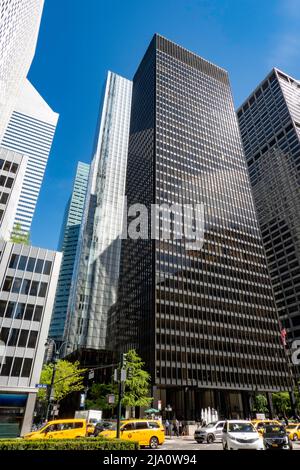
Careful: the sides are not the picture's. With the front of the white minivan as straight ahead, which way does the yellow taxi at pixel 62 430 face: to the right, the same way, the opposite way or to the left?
to the right

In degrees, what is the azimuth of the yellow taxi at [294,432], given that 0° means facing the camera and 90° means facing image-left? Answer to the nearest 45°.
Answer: approximately 45°

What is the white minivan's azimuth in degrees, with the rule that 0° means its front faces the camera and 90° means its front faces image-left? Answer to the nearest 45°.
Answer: approximately 315°

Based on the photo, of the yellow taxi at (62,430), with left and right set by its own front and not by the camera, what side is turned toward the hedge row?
left

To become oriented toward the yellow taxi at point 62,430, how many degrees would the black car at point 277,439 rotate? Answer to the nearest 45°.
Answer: approximately 90° to its right

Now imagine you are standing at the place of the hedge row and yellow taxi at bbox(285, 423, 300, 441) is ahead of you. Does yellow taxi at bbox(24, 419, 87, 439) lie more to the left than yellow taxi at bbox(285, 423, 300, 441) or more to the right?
left

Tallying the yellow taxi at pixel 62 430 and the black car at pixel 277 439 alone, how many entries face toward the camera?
1

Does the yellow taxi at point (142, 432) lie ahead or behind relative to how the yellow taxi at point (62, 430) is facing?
behind

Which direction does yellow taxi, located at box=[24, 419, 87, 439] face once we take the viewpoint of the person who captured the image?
facing to the left of the viewer

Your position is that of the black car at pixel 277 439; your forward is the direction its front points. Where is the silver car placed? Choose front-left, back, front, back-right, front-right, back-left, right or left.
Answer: back-right
